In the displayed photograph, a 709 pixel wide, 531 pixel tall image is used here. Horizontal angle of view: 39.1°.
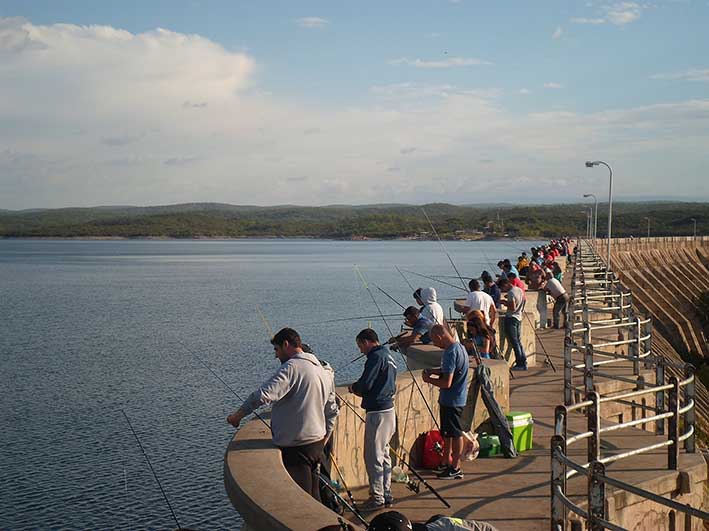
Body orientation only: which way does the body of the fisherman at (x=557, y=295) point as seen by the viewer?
to the viewer's left

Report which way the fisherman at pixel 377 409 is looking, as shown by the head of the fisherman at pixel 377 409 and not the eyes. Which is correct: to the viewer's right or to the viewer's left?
to the viewer's left

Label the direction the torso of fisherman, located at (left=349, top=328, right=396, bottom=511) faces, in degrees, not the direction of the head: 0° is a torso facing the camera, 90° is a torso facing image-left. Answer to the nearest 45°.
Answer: approximately 90°

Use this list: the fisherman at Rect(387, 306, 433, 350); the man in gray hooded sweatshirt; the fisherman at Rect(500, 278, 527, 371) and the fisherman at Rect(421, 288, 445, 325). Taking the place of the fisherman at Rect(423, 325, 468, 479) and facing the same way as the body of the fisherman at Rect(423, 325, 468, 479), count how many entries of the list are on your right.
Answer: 3

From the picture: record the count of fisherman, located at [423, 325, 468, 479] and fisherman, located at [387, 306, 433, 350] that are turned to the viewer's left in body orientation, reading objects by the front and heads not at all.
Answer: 2

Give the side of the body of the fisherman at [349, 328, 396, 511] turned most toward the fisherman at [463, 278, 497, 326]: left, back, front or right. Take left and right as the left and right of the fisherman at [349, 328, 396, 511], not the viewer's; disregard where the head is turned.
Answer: right

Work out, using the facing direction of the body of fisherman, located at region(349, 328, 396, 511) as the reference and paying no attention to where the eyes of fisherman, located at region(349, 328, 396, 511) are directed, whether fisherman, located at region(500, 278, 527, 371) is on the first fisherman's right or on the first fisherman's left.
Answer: on the first fisherman's right

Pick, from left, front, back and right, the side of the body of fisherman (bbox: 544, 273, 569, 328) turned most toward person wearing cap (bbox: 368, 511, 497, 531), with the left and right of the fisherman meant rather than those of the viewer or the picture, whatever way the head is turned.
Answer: left

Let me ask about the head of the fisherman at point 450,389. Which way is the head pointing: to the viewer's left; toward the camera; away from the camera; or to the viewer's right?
to the viewer's left

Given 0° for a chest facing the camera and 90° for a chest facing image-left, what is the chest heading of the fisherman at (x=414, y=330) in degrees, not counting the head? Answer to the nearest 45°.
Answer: approximately 90°

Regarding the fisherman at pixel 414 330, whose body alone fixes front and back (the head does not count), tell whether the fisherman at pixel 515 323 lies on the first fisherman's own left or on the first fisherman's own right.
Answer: on the first fisherman's own right

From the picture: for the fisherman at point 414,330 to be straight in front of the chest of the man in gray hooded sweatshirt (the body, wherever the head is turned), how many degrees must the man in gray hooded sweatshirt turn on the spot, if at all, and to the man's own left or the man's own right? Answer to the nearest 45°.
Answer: approximately 45° to the man's own right

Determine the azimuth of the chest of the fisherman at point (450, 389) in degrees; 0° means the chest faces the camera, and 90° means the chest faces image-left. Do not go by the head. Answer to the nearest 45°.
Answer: approximately 90°

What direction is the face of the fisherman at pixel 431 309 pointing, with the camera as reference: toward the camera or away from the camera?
away from the camera
